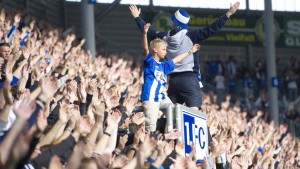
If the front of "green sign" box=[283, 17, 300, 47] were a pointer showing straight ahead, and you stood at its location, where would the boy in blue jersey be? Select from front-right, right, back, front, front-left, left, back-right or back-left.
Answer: front

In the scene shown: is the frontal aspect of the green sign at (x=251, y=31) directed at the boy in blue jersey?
yes

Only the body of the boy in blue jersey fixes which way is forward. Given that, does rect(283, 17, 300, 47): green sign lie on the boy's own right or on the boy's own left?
on the boy's own left

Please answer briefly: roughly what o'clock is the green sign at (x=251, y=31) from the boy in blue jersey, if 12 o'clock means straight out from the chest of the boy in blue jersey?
The green sign is roughly at 8 o'clock from the boy in blue jersey.

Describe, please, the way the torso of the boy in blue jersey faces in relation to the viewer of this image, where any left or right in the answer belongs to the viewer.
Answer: facing the viewer and to the right of the viewer

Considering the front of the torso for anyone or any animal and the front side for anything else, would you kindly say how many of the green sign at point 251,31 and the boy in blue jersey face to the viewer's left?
0

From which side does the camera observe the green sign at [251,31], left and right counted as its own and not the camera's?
front
